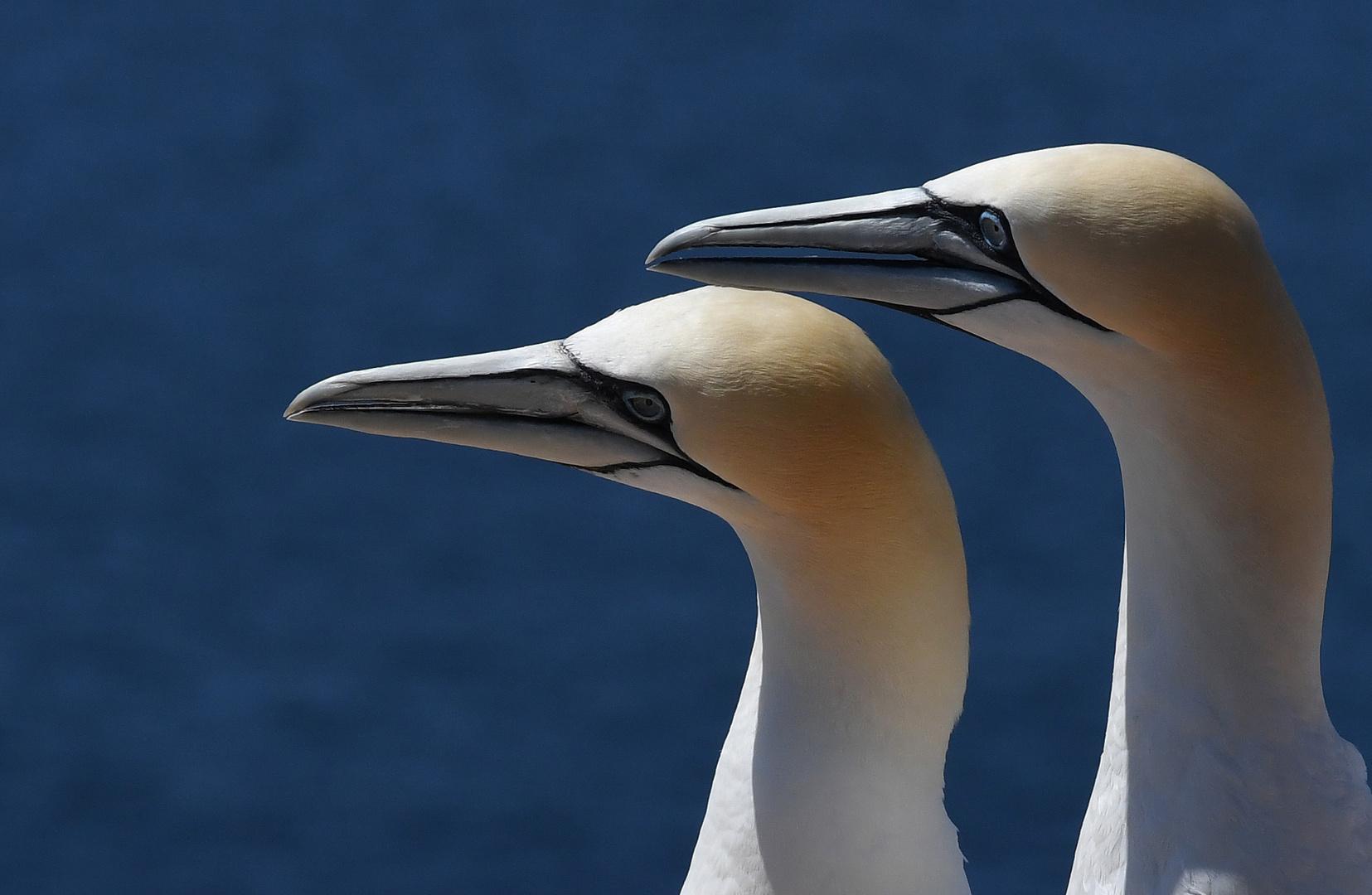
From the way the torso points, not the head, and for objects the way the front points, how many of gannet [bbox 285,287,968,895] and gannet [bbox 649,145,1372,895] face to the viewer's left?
2

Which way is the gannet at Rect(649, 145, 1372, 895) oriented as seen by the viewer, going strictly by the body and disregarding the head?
to the viewer's left

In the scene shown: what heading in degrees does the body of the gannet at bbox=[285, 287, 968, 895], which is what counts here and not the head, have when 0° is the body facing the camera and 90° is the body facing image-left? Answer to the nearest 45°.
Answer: approximately 90°

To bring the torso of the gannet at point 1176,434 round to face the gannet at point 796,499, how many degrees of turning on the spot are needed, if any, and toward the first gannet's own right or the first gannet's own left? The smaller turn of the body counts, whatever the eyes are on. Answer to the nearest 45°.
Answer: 0° — it already faces it

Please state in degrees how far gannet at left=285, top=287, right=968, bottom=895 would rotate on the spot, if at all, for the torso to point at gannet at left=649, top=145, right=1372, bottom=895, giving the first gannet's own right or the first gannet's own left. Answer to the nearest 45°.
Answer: approximately 135° to the first gannet's own left
